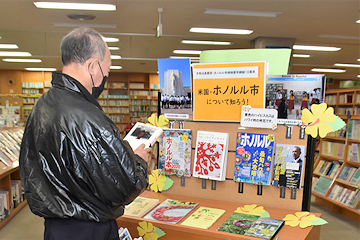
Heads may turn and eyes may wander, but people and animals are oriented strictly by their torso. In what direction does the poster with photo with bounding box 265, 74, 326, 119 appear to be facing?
toward the camera

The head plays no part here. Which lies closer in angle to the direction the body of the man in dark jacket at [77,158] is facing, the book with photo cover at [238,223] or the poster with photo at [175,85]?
the poster with photo

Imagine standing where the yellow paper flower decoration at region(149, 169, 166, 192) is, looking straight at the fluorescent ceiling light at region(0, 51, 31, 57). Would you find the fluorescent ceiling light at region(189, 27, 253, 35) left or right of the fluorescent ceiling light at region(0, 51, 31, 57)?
right

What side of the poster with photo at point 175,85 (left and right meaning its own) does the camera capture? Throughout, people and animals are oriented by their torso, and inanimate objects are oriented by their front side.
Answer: front

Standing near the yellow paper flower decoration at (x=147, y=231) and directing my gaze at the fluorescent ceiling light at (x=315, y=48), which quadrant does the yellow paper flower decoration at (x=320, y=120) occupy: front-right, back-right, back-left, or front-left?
front-right

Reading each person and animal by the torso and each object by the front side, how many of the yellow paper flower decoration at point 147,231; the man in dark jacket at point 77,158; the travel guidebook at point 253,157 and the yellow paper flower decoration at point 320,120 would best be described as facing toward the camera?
3

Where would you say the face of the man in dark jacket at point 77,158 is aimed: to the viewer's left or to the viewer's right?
to the viewer's right
